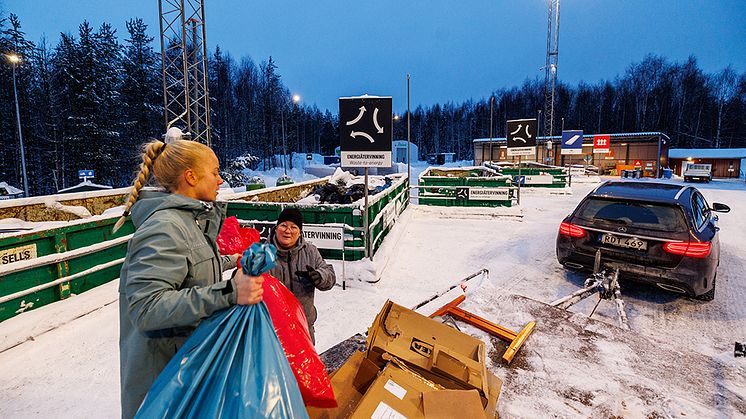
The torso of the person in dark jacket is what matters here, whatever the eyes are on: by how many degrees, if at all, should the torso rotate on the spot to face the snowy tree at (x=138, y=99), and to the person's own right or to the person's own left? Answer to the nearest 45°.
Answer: approximately 180°

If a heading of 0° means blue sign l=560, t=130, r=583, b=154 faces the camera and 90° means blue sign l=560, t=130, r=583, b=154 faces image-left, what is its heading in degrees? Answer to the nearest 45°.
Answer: approximately 0°

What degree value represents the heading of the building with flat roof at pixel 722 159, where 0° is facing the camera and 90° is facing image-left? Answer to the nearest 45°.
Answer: approximately 0°

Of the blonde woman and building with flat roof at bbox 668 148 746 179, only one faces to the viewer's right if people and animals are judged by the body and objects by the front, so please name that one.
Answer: the blonde woman

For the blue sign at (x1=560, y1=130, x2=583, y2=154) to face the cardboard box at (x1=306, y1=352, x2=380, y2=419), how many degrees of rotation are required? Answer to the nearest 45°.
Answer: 0° — it already faces it

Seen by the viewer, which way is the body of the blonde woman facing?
to the viewer's right

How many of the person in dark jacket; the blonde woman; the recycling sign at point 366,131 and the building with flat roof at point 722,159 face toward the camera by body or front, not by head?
3

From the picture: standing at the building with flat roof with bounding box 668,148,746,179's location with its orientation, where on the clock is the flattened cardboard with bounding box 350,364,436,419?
The flattened cardboard is roughly at 12 o'clock from the building with flat roof.

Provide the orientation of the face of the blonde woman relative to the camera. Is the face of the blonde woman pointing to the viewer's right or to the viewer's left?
to the viewer's right

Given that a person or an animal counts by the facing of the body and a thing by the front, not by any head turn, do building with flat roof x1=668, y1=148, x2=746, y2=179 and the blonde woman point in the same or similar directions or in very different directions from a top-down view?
very different directions

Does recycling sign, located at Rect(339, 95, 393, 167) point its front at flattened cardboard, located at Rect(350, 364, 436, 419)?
yes
